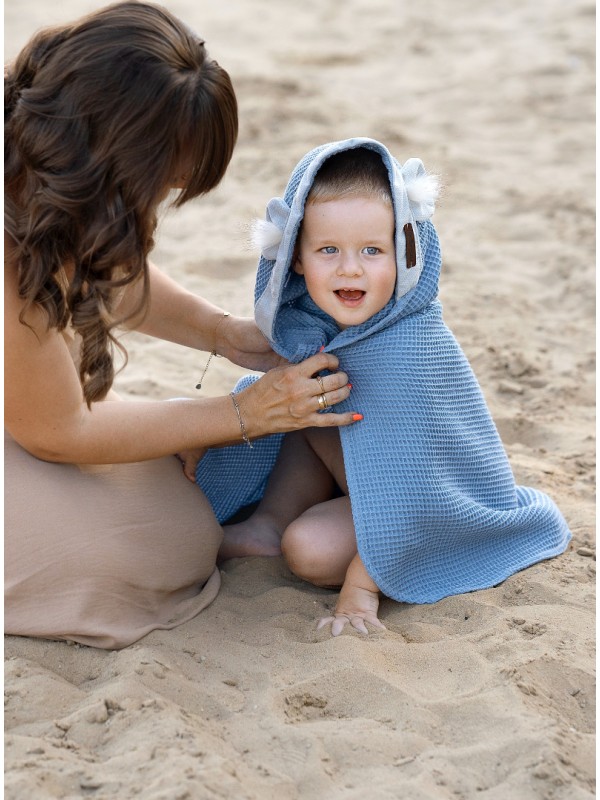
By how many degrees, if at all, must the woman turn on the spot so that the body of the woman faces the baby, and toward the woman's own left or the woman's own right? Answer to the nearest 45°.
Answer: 0° — they already face them

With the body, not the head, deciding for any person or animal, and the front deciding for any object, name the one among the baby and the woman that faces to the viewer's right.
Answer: the woman

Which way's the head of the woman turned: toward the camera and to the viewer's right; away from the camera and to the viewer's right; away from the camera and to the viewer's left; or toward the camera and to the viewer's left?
away from the camera and to the viewer's right

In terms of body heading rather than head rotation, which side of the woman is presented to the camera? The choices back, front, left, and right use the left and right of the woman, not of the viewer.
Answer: right

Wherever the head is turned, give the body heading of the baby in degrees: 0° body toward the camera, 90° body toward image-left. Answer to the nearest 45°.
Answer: approximately 45°

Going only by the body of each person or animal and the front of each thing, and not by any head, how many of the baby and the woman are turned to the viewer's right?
1
